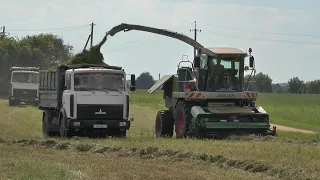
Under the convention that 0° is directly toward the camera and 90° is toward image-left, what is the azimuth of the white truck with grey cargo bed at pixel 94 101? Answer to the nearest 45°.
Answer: approximately 0°
